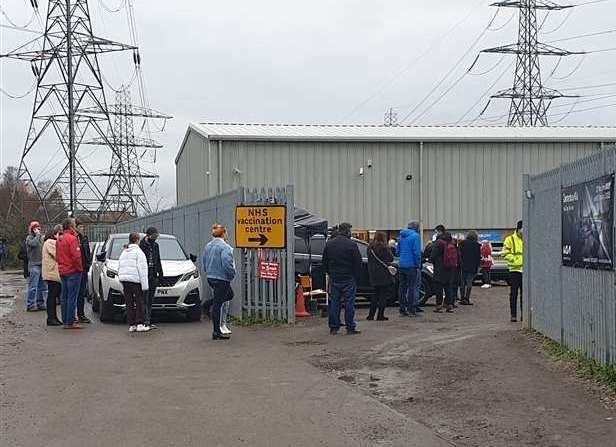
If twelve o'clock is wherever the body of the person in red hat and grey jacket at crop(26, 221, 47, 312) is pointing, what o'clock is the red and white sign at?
The red and white sign is roughly at 12 o'clock from the person in red hat and grey jacket.

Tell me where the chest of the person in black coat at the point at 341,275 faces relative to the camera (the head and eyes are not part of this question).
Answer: away from the camera

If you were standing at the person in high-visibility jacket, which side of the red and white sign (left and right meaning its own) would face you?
left

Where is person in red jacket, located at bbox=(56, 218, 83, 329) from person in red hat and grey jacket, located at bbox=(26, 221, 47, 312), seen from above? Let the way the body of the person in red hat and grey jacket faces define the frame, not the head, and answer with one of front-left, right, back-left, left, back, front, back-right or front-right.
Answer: front-right

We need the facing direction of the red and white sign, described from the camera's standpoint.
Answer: facing the viewer

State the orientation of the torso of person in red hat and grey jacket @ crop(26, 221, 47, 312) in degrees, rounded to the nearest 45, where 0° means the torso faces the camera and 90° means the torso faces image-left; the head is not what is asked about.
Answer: approximately 315°

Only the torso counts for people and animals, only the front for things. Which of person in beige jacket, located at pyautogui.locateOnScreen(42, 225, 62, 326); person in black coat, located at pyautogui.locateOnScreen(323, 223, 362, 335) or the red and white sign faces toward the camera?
the red and white sign

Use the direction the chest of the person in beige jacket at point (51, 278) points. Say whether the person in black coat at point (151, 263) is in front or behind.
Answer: in front

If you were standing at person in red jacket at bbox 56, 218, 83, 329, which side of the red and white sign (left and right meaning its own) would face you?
right

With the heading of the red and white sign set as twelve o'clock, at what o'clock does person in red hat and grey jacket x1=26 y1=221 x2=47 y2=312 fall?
The person in red hat and grey jacket is roughly at 4 o'clock from the red and white sign.

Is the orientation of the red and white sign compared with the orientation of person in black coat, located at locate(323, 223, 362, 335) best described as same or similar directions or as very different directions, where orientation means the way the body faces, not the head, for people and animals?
very different directions

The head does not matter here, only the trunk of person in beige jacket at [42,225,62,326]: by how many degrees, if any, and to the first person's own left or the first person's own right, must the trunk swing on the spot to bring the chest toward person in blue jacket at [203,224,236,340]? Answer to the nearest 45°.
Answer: approximately 45° to the first person's own right

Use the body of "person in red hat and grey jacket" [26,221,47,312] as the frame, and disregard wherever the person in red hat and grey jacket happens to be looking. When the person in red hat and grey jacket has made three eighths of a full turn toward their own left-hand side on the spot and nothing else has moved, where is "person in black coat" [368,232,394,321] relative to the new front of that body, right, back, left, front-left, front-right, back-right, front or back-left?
back-right

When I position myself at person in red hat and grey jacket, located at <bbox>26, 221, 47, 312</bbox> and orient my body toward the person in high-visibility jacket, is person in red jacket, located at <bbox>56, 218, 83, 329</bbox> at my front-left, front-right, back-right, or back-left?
front-right

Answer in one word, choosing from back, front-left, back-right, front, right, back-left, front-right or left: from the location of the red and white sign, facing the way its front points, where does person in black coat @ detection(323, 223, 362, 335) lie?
front-left

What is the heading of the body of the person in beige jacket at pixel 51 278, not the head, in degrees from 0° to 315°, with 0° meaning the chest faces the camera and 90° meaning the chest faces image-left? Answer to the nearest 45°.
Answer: approximately 270°
